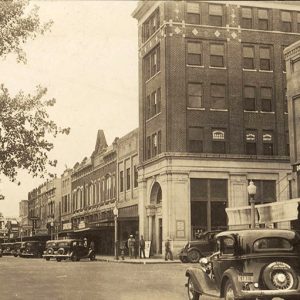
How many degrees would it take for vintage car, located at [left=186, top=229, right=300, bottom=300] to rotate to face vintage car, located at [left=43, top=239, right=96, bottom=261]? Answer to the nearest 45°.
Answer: approximately 45° to its right

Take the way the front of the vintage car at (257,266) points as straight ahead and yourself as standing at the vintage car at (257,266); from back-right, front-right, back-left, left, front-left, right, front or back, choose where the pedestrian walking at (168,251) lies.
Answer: front-right

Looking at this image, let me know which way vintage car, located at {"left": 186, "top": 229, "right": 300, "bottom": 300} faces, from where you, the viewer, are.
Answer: facing away from the viewer and to the left of the viewer

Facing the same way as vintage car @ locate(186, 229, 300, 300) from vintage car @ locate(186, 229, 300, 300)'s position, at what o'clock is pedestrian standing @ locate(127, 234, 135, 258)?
The pedestrian standing is roughly at 1 o'clock from the vintage car.

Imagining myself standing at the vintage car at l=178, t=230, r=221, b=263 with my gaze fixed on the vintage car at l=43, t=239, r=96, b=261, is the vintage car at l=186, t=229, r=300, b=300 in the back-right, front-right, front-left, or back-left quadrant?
back-left

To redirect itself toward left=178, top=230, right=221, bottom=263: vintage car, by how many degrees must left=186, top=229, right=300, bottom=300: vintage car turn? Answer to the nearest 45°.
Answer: approximately 45° to its right

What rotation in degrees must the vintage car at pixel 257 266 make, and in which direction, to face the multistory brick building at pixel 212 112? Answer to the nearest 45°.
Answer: approximately 45° to its right
